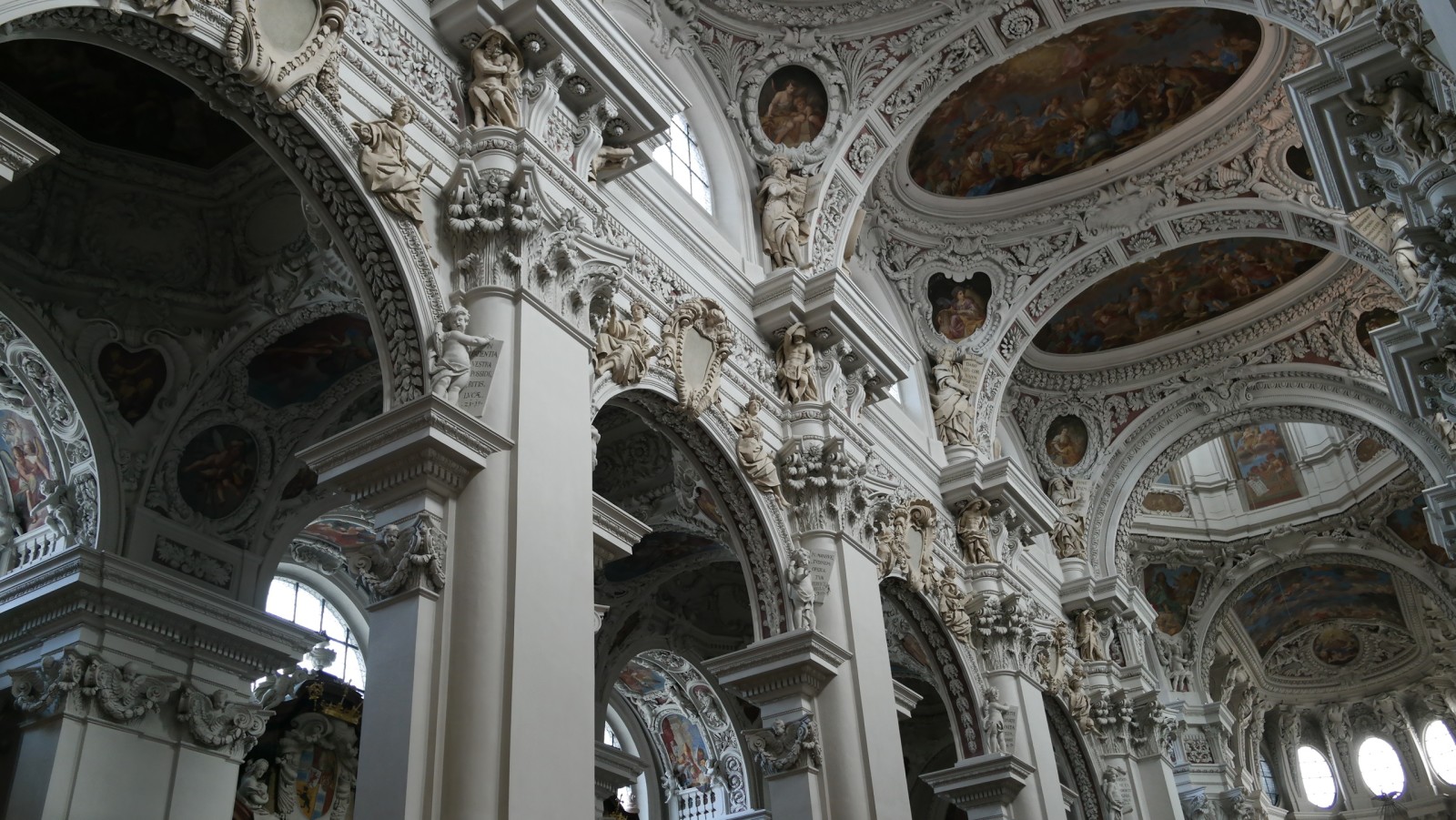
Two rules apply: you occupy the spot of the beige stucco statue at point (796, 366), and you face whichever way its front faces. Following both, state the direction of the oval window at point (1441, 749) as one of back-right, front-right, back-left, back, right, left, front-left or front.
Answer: back-left

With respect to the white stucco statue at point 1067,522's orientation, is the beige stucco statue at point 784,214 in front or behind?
in front

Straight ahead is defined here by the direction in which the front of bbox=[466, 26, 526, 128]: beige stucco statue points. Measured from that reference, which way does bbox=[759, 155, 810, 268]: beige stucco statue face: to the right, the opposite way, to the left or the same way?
the same way

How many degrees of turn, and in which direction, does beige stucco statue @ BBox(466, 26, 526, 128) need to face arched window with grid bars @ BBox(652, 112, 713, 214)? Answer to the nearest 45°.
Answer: approximately 135° to its left

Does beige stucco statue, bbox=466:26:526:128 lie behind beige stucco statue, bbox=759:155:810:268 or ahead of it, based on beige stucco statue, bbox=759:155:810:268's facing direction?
ahead

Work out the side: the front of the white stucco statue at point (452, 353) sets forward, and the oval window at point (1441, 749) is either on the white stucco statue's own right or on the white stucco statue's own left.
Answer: on the white stucco statue's own left

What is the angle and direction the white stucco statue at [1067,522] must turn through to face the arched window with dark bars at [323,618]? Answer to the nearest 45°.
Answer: approximately 45° to its right

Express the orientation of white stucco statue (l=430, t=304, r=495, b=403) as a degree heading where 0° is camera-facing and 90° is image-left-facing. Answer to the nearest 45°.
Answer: approximately 0°

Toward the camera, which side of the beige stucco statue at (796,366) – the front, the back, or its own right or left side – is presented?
front

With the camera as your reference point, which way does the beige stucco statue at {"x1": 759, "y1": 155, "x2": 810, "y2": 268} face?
facing the viewer

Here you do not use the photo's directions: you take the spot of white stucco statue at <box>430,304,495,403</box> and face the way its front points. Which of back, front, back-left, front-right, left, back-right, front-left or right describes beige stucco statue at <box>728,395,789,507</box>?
back-left

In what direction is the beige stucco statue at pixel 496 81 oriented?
toward the camera
